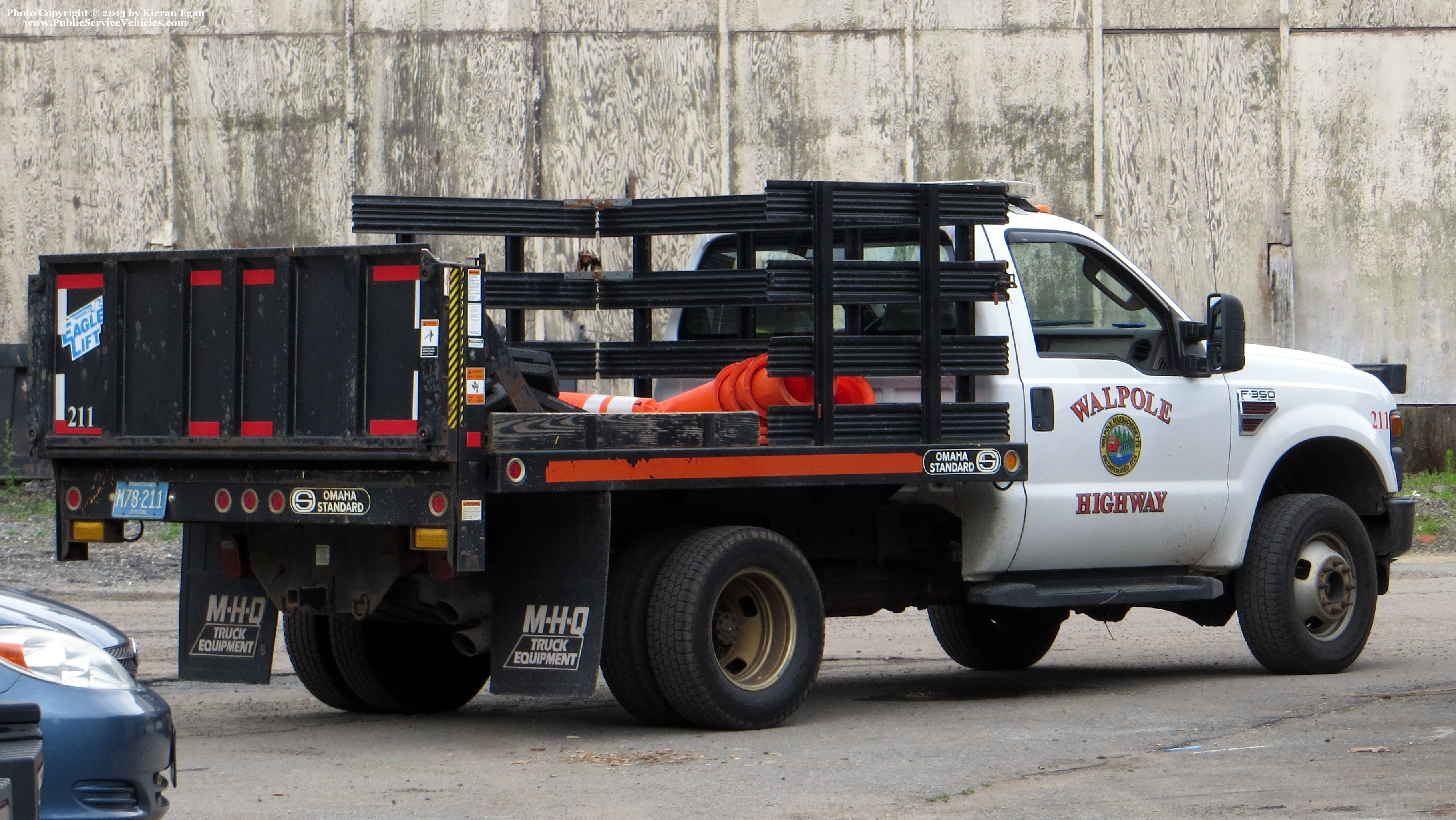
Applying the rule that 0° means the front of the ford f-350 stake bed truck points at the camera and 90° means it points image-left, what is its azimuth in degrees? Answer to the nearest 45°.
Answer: approximately 225°

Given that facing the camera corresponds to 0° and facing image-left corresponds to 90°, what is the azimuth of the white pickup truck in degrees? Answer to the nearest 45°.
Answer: approximately 225°
